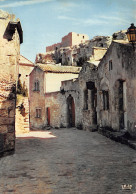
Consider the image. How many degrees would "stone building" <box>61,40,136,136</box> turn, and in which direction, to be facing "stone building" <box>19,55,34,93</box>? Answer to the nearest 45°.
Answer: approximately 90° to its right

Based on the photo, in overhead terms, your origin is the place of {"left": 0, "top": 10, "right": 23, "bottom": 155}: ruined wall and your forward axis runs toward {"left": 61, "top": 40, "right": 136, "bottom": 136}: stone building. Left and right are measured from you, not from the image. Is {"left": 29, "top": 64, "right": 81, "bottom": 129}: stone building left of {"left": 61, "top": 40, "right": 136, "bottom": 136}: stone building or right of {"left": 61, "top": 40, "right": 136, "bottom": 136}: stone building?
left

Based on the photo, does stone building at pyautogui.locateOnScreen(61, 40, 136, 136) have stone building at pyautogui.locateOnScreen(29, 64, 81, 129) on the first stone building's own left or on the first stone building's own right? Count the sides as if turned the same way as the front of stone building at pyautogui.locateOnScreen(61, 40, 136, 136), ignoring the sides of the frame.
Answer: on the first stone building's own right

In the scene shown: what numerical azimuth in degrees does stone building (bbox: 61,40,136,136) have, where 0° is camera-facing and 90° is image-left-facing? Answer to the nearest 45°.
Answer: approximately 45°

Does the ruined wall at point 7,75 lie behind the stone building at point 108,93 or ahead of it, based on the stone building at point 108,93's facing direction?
ahead

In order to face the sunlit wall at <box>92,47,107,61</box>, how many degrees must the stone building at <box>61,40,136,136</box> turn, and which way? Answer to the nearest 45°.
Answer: approximately 135° to its right

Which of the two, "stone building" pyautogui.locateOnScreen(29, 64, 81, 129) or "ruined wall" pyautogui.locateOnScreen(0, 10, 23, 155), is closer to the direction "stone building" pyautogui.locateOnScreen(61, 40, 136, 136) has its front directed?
the ruined wall

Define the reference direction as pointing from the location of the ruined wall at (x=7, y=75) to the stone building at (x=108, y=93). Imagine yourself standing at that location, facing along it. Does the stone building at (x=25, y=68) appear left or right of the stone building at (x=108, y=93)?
left
